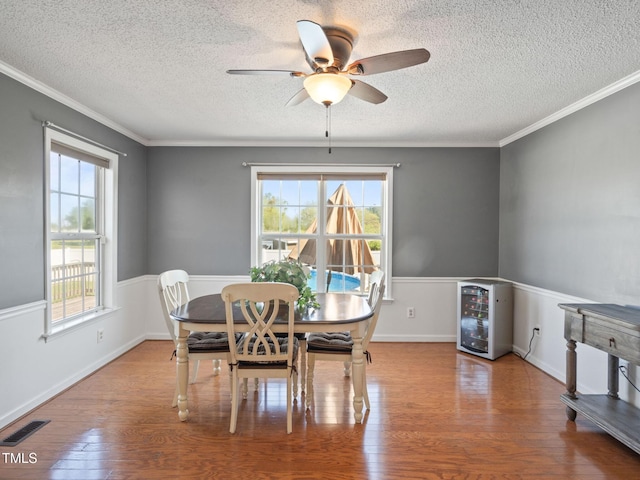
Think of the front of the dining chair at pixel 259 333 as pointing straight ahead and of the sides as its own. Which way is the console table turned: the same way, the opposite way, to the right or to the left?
to the left

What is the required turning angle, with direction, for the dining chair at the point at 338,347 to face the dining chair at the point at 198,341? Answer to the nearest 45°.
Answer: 0° — it already faces it

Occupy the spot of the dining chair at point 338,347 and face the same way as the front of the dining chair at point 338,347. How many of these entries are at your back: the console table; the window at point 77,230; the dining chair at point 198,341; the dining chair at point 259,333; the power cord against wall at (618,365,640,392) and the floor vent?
2

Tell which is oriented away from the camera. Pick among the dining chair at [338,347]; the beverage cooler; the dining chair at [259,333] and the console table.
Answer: the dining chair at [259,333]

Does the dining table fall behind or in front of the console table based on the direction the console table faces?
in front

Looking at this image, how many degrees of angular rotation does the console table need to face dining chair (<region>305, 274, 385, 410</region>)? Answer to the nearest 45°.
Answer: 0° — it already faces it

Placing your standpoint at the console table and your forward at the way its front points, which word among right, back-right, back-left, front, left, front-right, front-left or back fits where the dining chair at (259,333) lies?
front

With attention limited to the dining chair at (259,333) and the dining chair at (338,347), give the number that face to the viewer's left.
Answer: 1

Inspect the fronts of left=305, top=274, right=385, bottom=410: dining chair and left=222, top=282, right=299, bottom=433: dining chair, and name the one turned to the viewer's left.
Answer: left=305, top=274, right=385, bottom=410: dining chair

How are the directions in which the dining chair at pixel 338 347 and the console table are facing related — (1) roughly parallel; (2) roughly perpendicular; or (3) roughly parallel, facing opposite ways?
roughly parallel

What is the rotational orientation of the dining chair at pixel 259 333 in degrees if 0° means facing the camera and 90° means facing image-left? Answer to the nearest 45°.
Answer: approximately 180°

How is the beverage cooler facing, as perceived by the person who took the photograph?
facing the viewer and to the left of the viewer

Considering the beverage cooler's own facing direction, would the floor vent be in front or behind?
in front

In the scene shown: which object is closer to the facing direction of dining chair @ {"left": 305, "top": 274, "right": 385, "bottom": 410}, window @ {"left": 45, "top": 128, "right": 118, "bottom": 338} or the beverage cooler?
the window

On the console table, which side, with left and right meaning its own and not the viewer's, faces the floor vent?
front

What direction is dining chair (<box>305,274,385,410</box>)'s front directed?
to the viewer's left
